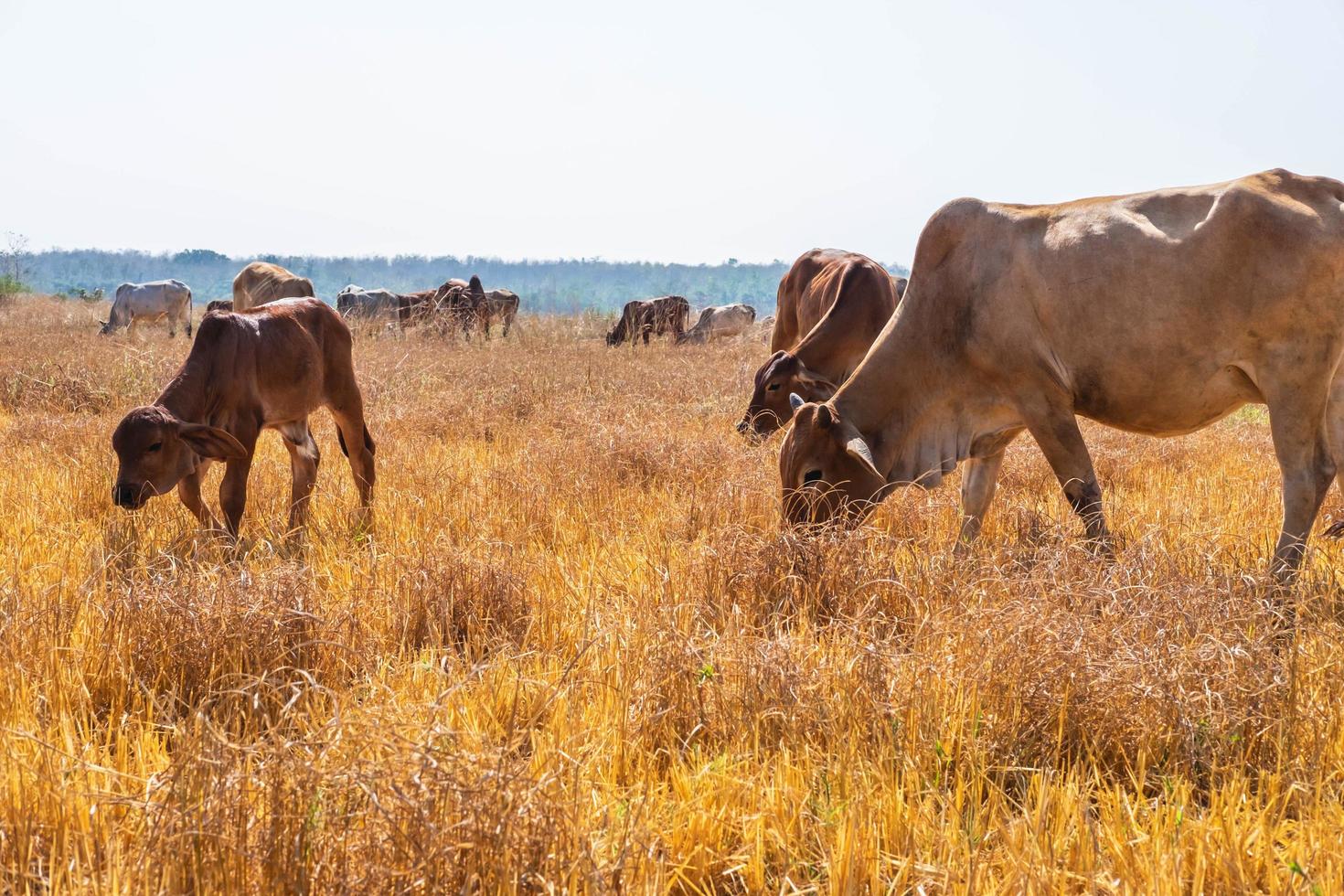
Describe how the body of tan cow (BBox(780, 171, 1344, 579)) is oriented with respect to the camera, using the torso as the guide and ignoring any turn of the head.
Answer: to the viewer's left

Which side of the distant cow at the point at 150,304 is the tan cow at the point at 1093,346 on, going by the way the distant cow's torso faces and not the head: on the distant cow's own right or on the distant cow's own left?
on the distant cow's own left

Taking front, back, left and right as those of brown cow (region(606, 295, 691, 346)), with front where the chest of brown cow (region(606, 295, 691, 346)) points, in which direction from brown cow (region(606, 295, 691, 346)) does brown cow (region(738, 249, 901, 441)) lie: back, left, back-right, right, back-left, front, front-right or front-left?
left

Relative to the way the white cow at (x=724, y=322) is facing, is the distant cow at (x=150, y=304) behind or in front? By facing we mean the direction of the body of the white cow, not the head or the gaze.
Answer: in front

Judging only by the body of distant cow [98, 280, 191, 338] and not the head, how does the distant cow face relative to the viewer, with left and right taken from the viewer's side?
facing to the left of the viewer

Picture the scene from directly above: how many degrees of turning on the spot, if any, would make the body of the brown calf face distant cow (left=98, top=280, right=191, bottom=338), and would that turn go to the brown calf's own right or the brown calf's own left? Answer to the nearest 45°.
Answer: approximately 135° to the brown calf's own right

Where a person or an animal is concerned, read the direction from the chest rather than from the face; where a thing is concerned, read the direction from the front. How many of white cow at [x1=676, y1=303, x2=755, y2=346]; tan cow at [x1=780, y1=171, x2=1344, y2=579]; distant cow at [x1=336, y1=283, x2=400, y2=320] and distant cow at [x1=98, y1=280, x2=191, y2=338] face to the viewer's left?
4

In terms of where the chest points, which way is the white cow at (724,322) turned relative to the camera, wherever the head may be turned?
to the viewer's left

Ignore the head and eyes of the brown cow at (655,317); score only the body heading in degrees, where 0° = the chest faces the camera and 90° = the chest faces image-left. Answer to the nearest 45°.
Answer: approximately 90°

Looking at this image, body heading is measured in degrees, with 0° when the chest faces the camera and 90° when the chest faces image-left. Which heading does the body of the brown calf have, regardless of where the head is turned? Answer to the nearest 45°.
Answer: approximately 45°

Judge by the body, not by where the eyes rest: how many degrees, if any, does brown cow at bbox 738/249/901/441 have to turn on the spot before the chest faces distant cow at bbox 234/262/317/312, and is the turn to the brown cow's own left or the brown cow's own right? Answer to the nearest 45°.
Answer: approximately 90° to the brown cow's own right

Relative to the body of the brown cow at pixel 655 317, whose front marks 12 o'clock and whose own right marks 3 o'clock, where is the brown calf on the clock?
The brown calf is roughly at 9 o'clock from the brown cow.

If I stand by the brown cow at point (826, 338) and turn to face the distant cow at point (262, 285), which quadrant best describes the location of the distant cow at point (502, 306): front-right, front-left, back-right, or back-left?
front-right

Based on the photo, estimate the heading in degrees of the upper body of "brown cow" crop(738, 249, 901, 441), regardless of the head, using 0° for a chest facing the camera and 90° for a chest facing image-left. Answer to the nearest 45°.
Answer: approximately 45°
